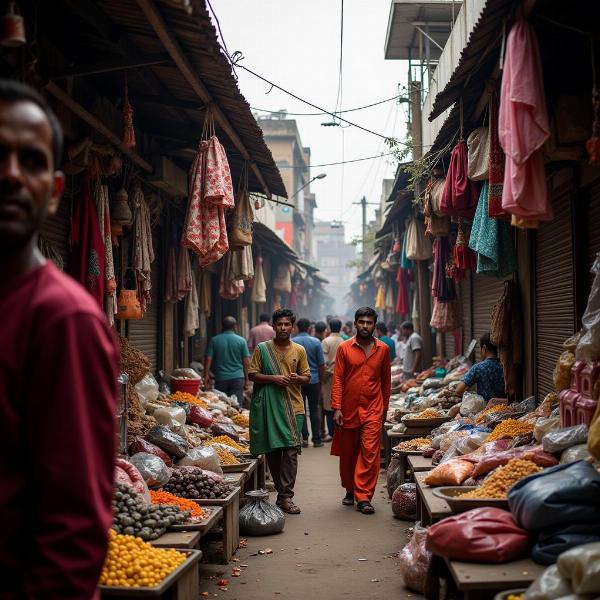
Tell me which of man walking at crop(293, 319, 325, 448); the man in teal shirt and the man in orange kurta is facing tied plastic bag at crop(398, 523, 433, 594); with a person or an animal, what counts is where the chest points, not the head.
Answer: the man in orange kurta

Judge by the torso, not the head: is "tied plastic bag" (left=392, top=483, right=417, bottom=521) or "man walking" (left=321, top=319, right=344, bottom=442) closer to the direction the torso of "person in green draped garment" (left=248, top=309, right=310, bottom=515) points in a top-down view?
the tied plastic bag

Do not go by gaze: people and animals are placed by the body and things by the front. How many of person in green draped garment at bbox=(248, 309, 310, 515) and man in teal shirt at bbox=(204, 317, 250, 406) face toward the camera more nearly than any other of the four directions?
1

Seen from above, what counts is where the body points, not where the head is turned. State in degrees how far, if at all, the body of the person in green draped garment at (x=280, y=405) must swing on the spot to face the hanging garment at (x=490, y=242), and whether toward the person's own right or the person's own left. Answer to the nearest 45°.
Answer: approximately 45° to the person's own left

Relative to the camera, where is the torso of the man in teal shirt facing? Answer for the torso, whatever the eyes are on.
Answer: away from the camera

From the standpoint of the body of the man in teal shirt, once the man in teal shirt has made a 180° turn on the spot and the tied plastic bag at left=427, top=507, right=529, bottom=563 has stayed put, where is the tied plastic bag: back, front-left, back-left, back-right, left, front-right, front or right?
front
